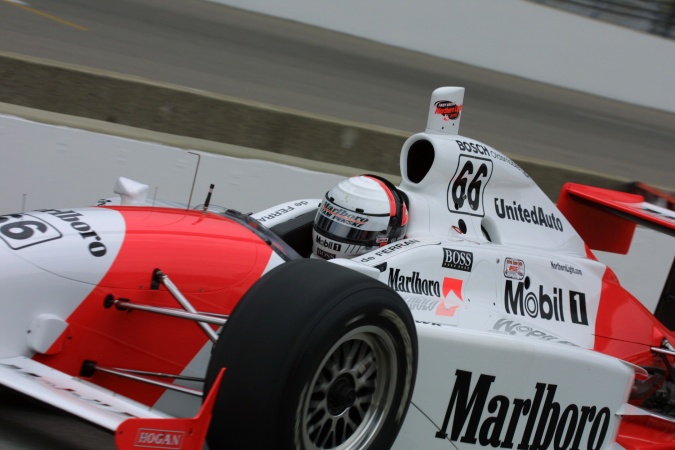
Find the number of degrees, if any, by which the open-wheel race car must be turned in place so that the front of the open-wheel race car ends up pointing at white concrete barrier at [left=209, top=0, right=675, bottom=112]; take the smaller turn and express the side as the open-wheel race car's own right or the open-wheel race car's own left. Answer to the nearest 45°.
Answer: approximately 135° to the open-wheel race car's own right

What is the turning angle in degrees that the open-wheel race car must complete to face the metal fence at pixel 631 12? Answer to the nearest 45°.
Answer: approximately 135° to its right

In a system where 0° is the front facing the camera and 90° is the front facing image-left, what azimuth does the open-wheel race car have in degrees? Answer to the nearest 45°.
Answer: approximately 45°
